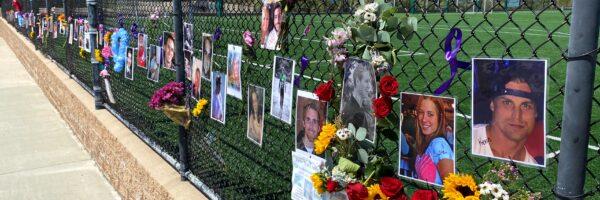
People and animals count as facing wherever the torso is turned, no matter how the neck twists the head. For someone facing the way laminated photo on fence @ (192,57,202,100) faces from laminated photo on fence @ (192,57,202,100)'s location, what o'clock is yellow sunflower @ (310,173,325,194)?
The yellow sunflower is roughly at 10 o'clock from the laminated photo on fence.

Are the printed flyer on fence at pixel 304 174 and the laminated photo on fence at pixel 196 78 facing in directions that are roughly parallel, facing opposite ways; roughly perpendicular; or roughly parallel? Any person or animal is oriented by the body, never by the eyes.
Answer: roughly parallel

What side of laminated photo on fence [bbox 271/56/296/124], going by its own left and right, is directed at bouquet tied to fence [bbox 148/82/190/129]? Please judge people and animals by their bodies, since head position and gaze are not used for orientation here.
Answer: right

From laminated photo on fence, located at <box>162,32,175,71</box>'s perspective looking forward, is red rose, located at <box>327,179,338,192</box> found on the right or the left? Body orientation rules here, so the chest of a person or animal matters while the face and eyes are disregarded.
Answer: on its left

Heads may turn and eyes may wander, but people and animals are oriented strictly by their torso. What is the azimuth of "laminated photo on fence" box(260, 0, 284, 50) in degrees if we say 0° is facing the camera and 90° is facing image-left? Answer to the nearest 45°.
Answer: approximately 45°

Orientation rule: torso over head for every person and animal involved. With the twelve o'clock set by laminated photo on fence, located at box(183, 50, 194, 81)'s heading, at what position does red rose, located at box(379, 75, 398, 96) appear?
The red rose is roughly at 10 o'clock from the laminated photo on fence.

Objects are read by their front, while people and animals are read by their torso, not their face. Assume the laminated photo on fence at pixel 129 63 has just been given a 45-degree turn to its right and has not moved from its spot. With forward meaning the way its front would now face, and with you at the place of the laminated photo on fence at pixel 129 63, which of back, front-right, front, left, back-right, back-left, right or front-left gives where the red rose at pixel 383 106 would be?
left

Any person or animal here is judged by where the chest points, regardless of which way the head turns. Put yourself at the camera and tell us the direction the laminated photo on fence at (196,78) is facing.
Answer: facing the viewer and to the left of the viewer

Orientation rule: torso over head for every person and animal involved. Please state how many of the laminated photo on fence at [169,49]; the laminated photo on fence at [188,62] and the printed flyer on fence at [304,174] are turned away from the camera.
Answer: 0

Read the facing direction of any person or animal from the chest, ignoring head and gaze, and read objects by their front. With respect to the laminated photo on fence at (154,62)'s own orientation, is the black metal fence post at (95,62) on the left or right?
on its right

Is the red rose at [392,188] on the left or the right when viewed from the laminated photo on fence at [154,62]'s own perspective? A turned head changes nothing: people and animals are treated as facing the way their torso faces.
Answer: on its left
